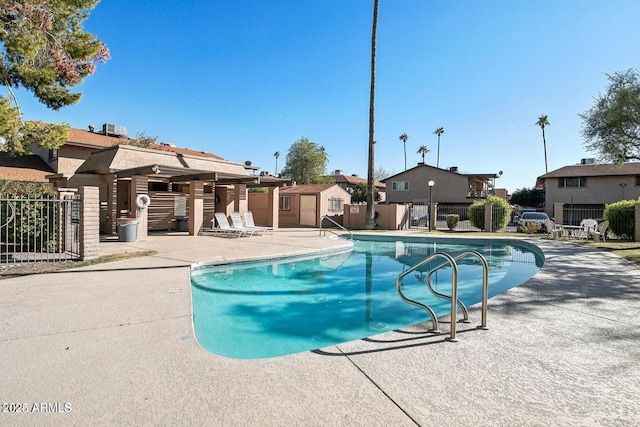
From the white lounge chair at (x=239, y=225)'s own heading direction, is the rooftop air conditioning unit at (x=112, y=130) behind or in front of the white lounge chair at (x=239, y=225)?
behind

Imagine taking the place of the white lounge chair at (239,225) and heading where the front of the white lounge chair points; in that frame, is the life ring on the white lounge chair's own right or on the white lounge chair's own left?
on the white lounge chair's own right

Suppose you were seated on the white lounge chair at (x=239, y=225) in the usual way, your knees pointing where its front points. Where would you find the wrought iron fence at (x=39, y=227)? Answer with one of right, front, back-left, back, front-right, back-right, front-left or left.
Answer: right

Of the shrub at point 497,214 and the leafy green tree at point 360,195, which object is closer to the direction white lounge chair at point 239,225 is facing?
the shrub

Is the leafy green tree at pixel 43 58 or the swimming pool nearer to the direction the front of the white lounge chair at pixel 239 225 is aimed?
the swimming pool

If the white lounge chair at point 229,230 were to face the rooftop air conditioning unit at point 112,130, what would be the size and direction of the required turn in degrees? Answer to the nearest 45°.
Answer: approximately 180°

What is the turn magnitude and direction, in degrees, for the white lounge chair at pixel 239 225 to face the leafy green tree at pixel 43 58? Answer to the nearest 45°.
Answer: approximately 90° to its right

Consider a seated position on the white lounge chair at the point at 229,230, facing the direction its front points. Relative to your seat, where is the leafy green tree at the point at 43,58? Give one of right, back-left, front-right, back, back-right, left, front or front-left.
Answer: right

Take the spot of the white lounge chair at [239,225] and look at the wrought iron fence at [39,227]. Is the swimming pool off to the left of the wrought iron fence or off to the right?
left

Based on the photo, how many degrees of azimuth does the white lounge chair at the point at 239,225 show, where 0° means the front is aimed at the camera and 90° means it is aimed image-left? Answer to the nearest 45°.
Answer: approximately 315°

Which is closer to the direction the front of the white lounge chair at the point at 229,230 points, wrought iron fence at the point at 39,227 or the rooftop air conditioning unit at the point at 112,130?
the wrought iron fence

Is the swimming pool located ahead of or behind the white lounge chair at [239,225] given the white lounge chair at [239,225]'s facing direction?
ahead

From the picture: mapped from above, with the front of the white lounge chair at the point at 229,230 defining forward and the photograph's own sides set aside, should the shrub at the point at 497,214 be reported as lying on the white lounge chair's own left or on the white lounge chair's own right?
on the white lounge chair's own left

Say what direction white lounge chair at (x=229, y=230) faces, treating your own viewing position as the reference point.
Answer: facing the viewer and to the right of the viewer
